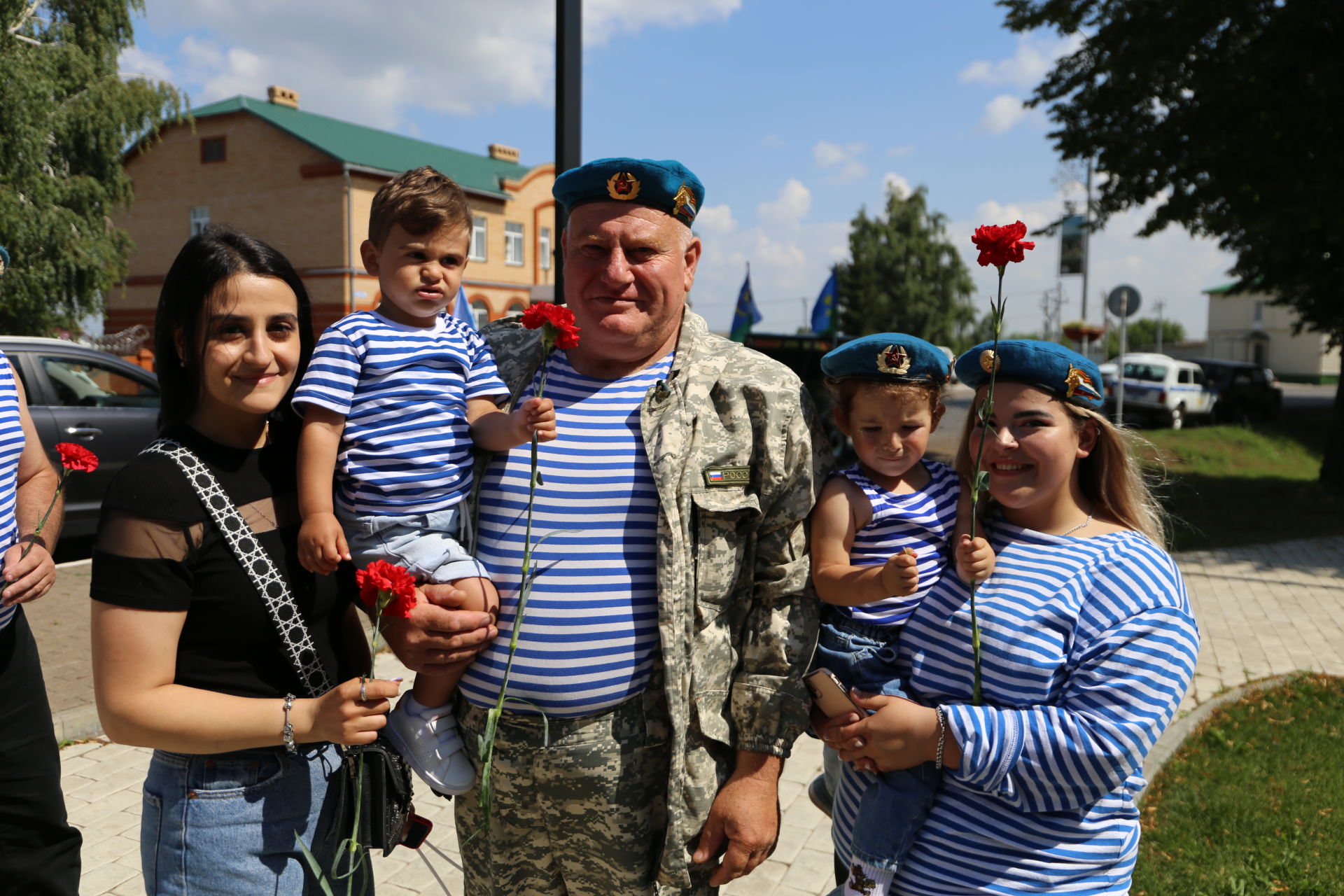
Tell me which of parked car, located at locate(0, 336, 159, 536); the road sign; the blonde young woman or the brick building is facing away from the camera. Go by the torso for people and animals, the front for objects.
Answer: the road sign

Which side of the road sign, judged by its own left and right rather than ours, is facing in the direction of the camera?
back

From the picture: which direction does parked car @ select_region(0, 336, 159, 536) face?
to the viewer's right

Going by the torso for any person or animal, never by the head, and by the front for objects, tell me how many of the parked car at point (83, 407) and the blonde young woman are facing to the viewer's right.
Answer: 1

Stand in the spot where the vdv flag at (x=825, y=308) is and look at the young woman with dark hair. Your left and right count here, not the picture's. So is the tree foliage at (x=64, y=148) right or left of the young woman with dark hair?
right

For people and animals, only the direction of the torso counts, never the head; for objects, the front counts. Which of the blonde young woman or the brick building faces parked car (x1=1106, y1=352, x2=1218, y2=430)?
the brick building

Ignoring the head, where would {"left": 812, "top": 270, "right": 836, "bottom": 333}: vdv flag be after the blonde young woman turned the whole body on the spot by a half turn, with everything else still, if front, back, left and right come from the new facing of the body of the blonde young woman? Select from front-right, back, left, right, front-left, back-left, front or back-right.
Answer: front-left

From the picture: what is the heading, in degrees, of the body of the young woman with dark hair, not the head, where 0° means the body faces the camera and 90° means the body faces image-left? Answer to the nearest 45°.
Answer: approximately 315°

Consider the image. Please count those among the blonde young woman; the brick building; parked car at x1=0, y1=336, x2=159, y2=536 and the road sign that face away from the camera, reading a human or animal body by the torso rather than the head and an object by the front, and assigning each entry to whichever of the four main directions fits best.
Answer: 1

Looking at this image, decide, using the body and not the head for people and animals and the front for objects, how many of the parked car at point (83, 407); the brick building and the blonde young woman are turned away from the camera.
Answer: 0

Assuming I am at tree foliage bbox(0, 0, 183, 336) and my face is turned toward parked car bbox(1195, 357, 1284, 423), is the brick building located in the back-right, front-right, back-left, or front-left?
front-left

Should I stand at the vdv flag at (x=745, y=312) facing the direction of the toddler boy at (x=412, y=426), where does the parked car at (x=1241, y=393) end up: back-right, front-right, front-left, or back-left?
back-left
